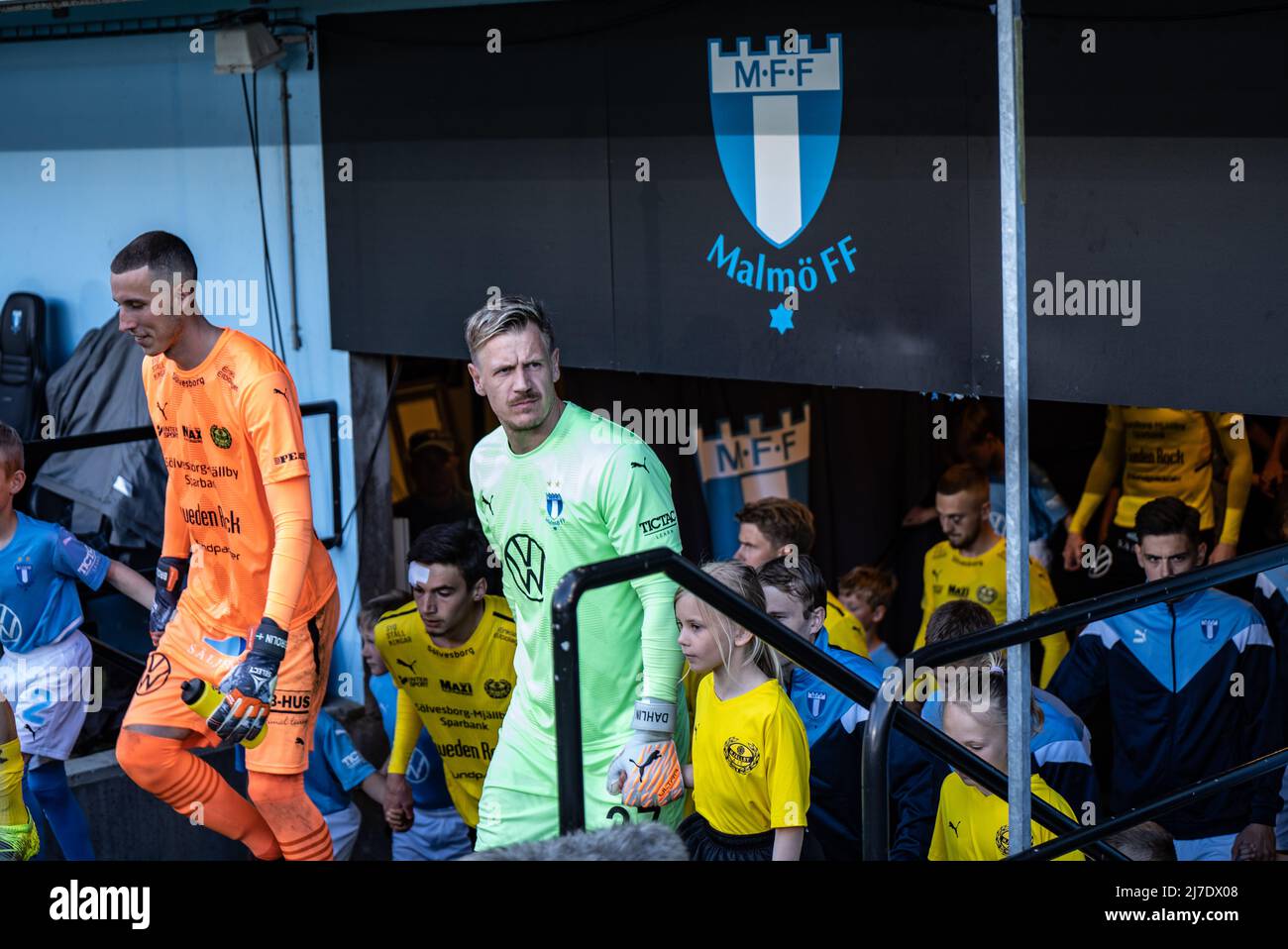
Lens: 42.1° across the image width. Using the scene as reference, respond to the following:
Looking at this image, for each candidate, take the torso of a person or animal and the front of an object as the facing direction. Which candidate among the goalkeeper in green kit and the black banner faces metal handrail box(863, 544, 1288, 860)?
the black banner

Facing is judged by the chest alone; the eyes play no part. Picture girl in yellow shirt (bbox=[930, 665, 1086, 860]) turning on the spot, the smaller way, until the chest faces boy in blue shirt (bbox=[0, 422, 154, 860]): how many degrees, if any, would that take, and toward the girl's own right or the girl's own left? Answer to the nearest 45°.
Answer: approximately 45° to the girl's own right

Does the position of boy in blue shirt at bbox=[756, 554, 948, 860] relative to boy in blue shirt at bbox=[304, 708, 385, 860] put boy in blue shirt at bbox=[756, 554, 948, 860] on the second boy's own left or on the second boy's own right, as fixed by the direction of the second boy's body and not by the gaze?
on the second boy's own left

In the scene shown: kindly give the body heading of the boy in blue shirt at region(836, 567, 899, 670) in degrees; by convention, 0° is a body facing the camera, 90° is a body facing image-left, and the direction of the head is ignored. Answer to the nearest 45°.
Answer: approximately 45°
